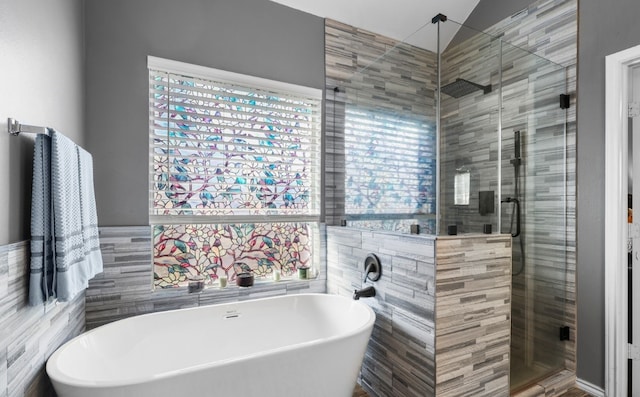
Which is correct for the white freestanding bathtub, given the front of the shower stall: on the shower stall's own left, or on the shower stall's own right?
on the shower stall's own right

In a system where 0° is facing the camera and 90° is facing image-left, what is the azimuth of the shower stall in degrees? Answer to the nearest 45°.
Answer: approximately 315°

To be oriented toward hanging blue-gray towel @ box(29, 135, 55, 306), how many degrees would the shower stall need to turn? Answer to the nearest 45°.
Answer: approximately 90° to its right

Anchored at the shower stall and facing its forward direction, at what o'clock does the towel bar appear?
The towel bar is roughly at 3 o'clock from the shower stall.

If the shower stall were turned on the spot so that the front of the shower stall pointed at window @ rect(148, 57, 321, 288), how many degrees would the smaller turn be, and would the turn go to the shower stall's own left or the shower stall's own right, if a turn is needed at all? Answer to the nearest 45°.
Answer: approximately 135° to the shower stall's own right

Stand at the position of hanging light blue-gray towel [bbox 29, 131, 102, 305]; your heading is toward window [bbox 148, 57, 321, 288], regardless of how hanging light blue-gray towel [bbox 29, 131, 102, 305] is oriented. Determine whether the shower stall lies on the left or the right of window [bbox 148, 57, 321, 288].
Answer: right

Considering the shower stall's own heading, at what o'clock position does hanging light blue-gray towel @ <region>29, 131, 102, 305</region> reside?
The hanging light blue-gray towel is roughly at 3 o'clock from the shower stall.
